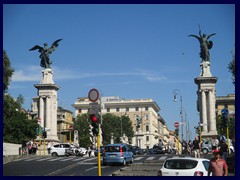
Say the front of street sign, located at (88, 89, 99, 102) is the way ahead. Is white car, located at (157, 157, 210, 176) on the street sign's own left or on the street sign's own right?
on the street sign's own left

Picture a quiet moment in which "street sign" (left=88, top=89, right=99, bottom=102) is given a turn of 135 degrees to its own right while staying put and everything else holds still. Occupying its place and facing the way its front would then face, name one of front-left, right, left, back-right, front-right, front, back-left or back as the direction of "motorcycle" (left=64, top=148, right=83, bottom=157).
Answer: front-right

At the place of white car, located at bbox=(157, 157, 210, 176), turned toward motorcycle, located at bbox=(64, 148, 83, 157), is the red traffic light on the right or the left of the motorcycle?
left

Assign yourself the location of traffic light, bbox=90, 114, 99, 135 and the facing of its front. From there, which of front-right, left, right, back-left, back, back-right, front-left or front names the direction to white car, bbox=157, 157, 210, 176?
front-left

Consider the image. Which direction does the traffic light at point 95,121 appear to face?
toward the camera
